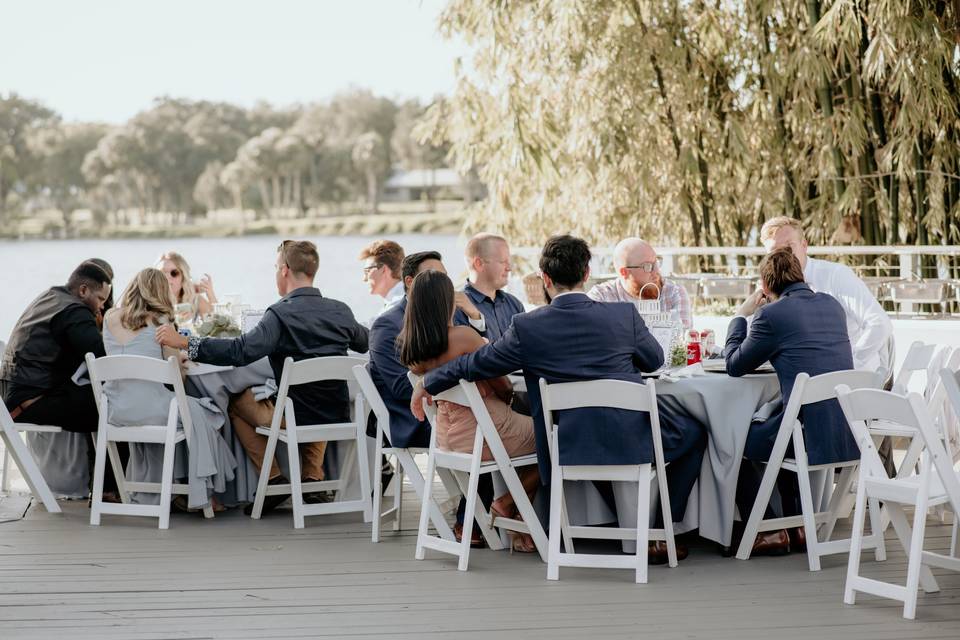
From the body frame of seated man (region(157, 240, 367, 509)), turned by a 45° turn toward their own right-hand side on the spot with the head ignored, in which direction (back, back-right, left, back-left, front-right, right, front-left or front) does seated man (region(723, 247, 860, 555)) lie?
back-right

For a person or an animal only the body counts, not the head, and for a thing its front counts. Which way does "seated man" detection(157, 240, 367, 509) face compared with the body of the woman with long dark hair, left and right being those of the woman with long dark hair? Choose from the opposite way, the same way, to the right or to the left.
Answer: to the left

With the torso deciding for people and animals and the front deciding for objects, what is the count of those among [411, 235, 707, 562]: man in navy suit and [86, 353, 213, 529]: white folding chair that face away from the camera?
2

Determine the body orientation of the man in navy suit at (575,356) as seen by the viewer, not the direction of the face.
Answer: away from the camera

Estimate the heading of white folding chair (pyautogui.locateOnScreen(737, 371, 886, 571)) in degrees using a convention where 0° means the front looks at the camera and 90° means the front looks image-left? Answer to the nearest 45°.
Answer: approximately 135°

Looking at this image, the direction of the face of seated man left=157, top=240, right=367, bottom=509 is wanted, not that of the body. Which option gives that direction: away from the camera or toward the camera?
away from the camera

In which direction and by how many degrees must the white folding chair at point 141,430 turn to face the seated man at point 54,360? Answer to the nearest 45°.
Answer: approximately 45° to its left

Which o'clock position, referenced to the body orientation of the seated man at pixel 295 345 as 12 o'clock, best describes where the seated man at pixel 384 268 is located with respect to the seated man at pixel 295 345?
the seated man at pixel 384 268 is roughly at 3 o'clock from the seated man at pixel 295 345.

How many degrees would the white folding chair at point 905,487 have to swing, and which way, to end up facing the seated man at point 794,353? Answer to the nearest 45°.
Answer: approximately 90° to its left

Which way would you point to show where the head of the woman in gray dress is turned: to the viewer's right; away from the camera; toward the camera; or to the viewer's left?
away from the camera
